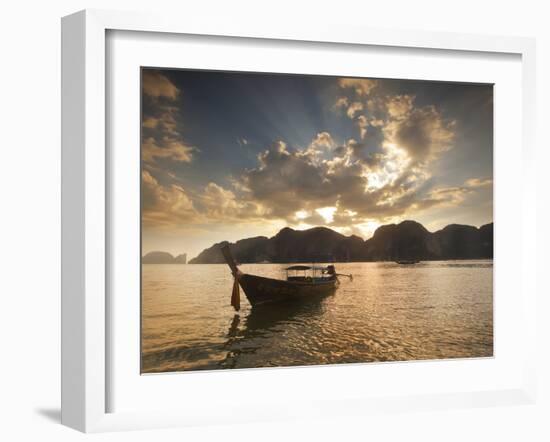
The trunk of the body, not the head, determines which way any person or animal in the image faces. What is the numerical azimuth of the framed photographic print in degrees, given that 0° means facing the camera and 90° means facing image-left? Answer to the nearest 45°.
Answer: approximately 315°
